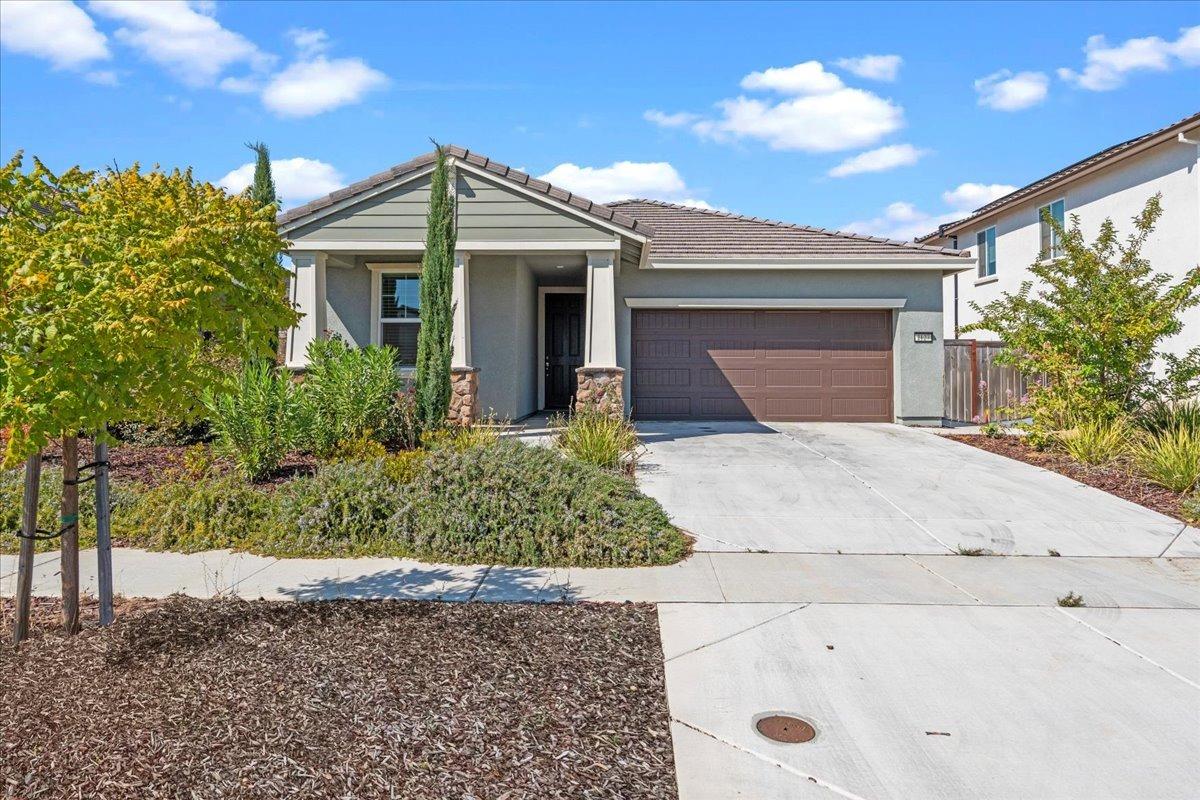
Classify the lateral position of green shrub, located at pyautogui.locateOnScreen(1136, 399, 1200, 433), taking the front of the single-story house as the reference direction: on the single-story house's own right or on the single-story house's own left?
on the single-story house's own left

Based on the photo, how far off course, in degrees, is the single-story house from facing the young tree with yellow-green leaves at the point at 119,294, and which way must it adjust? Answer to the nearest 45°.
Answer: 0° — it already faces it

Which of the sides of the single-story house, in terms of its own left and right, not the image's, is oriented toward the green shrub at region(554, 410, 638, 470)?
front

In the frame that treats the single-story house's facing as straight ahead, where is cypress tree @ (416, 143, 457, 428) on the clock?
The cypress tree is roughly at 1 o'clock from the single-story house.

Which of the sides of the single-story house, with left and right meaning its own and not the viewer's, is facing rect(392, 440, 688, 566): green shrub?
front

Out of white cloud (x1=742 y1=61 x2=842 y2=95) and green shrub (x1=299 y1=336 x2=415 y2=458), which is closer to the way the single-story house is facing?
the green shrub

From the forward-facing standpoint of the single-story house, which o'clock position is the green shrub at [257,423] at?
The green shrub is roughly at 1 o'clock from the single-story house.

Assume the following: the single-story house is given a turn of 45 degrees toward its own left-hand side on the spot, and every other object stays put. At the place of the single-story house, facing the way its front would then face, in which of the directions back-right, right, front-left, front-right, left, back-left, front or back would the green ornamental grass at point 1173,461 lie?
front

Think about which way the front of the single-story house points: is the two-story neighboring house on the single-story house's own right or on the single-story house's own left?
on the single-story house's own left

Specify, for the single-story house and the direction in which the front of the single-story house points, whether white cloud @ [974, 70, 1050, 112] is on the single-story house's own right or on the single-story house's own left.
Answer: on the single-story house's own left

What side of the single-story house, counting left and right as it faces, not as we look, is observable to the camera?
front

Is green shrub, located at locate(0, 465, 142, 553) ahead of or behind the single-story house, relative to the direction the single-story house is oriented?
ahead
